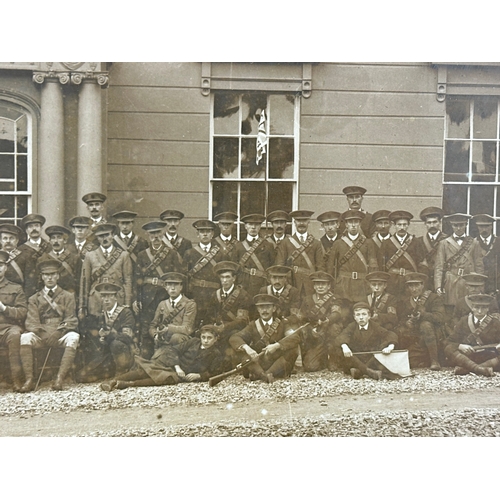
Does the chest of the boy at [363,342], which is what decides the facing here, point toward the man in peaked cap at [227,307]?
no

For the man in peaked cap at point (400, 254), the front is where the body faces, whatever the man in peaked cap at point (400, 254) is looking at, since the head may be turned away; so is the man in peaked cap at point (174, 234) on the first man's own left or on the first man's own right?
on the first man's own right

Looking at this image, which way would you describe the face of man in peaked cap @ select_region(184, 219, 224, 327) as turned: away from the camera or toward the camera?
toward the camera

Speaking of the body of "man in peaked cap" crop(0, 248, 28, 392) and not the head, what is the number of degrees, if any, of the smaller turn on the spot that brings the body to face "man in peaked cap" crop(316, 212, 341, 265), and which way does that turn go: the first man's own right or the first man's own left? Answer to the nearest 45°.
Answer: approximately 90° to the first man's own left

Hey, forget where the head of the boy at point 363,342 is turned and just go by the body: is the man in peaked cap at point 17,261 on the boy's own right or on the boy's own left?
on the boy's own right

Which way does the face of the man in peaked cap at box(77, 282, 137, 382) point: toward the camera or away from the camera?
toward the camera

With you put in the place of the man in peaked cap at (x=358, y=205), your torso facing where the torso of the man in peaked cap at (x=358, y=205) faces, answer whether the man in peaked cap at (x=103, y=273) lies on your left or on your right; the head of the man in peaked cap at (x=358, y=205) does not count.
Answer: on your right

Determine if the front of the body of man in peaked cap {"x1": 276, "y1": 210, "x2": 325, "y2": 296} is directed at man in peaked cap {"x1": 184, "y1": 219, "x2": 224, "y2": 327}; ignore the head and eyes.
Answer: no

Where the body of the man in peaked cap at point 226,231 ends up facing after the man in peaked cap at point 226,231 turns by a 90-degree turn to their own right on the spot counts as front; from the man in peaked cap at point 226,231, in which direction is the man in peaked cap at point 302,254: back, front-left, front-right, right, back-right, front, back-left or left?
back

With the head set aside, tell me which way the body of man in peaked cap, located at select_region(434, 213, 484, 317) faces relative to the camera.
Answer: toward the camera

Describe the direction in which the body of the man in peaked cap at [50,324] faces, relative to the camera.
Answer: toward the camera

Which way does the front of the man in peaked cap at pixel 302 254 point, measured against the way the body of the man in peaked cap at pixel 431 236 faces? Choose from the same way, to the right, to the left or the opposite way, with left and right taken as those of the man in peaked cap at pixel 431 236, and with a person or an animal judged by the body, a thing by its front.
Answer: the same way

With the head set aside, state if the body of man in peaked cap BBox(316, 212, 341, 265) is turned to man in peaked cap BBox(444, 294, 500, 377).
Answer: no

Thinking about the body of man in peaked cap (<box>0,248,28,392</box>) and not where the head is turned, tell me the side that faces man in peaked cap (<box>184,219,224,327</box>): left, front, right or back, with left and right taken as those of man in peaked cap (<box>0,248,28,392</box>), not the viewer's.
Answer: left

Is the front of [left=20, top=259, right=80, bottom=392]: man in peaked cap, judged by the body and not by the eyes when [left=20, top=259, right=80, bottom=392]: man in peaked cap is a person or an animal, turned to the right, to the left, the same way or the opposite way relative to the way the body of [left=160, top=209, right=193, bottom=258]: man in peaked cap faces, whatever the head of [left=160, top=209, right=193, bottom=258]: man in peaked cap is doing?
the same way

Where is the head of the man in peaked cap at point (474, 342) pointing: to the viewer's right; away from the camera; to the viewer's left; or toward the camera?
toward the camera
